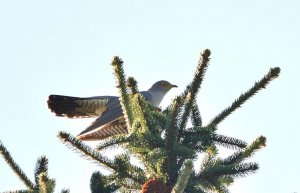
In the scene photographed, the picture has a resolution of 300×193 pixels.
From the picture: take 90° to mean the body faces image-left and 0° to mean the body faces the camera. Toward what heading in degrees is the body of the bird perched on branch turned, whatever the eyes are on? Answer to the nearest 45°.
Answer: approximately 270°
